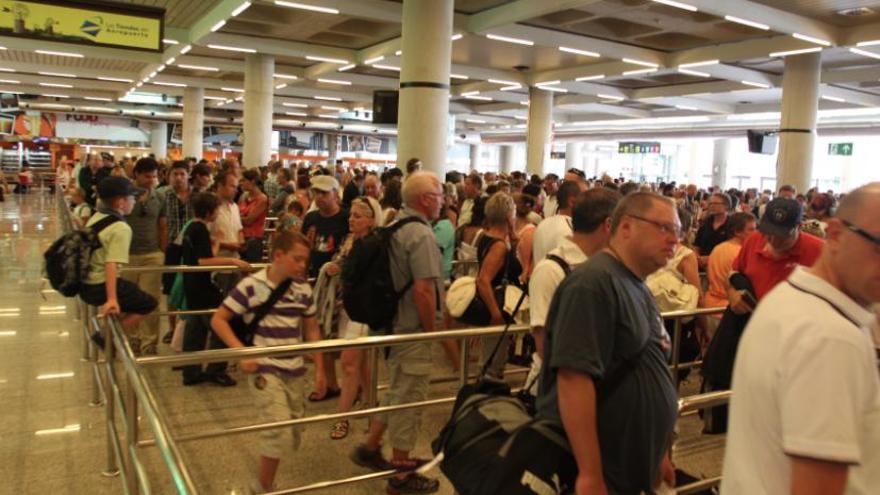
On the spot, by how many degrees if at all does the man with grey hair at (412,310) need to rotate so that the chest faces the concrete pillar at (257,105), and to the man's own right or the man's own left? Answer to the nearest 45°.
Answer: approximately 90° to the man's own left

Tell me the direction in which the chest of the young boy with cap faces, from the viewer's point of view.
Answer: to the viewer's right

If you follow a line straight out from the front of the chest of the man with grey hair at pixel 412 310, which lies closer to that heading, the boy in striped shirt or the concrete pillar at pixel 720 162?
the concrete pillar

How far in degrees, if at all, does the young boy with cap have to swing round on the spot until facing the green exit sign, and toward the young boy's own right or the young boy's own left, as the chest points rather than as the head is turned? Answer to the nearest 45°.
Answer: approximately 45° to the young boy's own left
